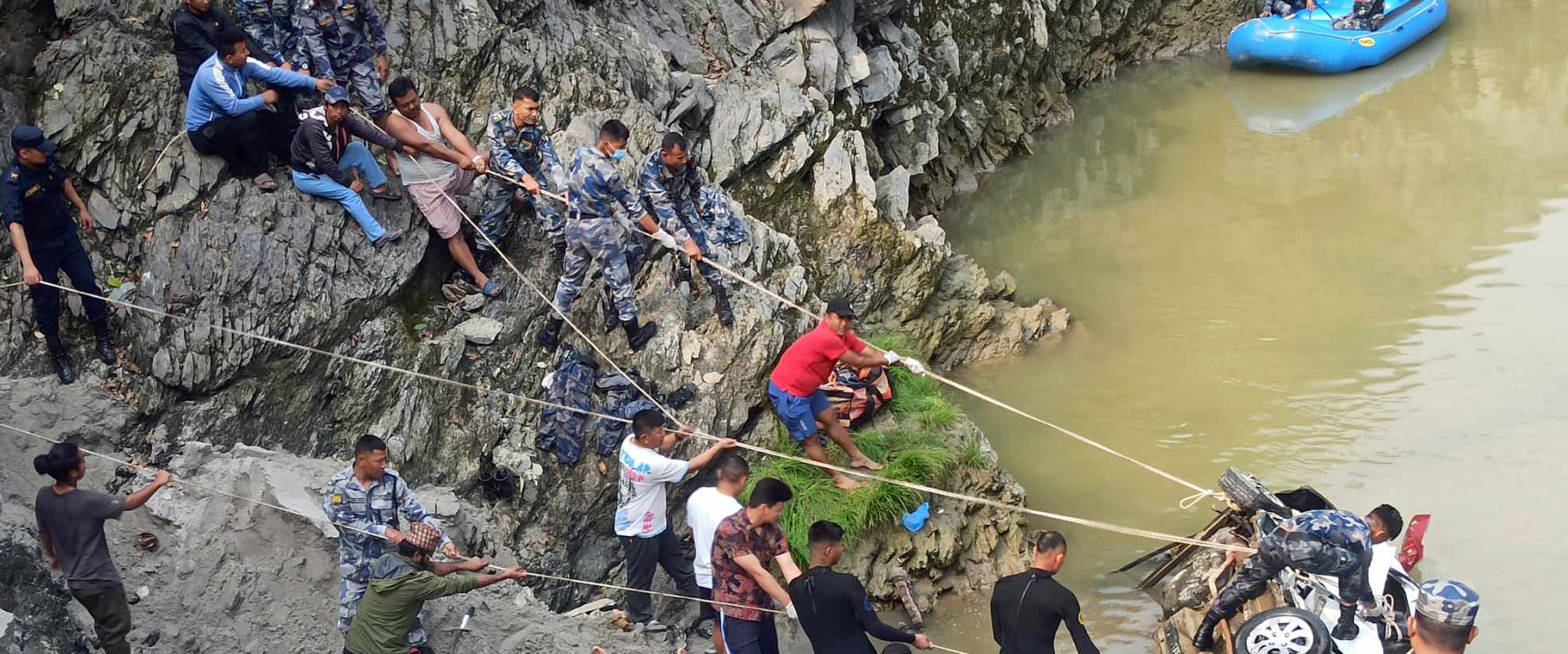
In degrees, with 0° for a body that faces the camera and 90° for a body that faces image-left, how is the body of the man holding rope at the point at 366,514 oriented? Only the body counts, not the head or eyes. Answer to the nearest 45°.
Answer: approximately 315°

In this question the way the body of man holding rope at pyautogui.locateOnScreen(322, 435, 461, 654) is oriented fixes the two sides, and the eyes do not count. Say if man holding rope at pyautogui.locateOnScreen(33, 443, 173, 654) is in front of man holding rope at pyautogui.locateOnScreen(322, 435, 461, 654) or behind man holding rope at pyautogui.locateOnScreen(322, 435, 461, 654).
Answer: behind

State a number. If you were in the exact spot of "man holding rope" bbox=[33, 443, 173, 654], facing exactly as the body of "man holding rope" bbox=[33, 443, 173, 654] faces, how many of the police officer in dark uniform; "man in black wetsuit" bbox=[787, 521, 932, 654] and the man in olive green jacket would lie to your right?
2

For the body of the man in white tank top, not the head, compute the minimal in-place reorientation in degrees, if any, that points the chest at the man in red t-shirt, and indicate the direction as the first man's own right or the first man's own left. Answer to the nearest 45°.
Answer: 0° — they already face them

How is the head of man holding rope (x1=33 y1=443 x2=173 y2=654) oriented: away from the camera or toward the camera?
away from the camera

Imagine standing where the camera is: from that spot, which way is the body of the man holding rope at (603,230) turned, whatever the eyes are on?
to the viewer's right

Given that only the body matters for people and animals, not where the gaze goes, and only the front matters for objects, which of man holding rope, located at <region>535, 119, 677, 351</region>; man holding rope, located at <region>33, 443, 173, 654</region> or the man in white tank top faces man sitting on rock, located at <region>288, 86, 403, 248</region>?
man holding rope, located at <region>33, 443, 173, 654</region>

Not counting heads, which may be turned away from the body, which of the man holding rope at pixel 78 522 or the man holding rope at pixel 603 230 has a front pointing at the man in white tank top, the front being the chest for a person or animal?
the man holding rope at pixel 78 522

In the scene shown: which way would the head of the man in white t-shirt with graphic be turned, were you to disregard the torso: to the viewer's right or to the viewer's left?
to the viewer's right

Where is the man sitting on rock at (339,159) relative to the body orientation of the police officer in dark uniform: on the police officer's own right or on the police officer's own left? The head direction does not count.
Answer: on the police officer's own left

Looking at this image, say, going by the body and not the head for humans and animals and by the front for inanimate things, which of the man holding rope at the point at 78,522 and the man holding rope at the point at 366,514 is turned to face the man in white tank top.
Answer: the man holding rope at the point at 78,522
